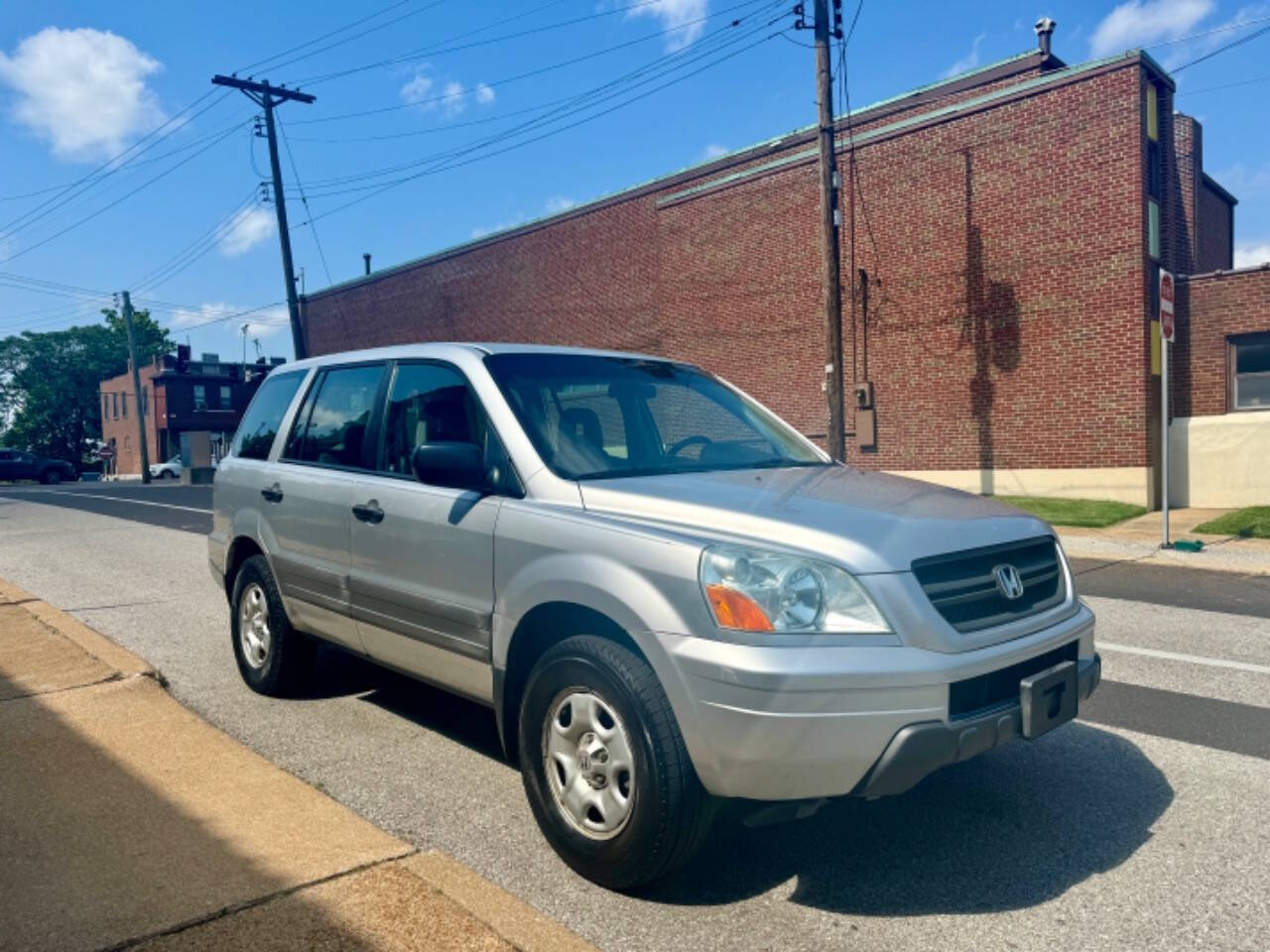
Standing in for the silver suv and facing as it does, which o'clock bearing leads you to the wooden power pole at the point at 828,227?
The wooden power pole is roughly at 8 o'clock from the silver suv.

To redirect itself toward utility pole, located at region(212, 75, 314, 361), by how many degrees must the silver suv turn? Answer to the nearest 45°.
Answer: approximately 135° to its left

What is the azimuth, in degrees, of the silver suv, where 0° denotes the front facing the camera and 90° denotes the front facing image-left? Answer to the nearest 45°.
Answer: approximately 315°
